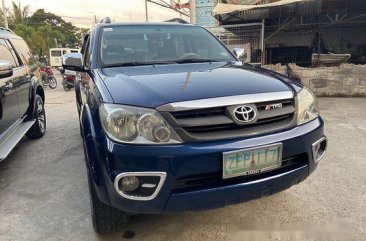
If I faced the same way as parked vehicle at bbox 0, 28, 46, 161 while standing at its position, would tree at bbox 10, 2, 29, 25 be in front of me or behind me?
behind

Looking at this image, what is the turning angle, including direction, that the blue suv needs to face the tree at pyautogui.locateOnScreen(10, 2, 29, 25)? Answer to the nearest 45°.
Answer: approximately 180°

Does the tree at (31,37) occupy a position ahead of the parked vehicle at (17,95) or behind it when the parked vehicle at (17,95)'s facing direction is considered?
behind

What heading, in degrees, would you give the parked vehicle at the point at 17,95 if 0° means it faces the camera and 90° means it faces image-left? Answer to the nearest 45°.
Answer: approximately 45°

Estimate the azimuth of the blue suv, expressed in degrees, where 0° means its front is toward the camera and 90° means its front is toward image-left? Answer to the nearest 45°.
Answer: approximately 315°

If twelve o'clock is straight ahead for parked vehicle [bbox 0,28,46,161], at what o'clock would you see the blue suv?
The blue suv is roughly at 10 o'clock from the parked vehicle.

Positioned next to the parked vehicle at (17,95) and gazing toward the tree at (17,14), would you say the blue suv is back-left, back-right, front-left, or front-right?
back-right

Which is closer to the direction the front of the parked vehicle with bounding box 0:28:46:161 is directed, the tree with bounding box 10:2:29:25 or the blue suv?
the blue suv

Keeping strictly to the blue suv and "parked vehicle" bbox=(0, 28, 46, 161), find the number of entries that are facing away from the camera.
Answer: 0

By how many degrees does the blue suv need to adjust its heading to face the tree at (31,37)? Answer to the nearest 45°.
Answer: approximately 180°
